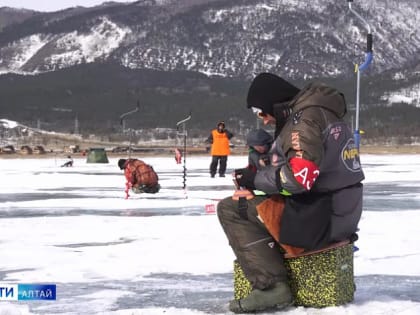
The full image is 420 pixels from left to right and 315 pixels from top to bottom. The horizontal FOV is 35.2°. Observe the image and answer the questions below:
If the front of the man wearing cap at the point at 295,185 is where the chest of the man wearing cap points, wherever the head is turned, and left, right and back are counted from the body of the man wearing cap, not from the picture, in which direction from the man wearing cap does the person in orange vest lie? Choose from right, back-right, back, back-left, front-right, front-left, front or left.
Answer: right

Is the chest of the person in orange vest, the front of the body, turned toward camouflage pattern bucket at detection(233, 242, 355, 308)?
yes

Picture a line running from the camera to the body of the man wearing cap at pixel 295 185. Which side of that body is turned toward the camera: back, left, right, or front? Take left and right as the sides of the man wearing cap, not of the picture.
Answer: left

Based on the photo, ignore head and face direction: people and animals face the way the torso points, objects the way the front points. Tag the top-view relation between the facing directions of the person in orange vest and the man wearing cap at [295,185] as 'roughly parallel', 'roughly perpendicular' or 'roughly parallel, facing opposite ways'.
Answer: roughly perpendicular

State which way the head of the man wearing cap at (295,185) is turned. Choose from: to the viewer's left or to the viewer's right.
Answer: to the viewer's left

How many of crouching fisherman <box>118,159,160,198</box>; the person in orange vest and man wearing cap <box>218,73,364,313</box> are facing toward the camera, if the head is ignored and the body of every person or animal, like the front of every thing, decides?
1

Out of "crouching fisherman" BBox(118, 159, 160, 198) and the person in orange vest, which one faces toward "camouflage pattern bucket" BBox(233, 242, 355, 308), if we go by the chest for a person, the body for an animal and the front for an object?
the person in orange vest

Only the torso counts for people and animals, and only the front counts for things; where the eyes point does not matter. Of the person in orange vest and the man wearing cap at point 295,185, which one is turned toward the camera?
the person in orange vest

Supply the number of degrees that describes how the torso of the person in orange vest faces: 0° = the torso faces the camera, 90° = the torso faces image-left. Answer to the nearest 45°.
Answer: approximately 0°

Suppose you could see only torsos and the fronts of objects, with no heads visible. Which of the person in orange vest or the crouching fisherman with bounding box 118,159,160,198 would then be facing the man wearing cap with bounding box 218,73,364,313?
the person in orange vest

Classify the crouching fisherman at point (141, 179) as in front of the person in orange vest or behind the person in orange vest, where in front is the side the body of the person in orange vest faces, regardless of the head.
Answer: in front
